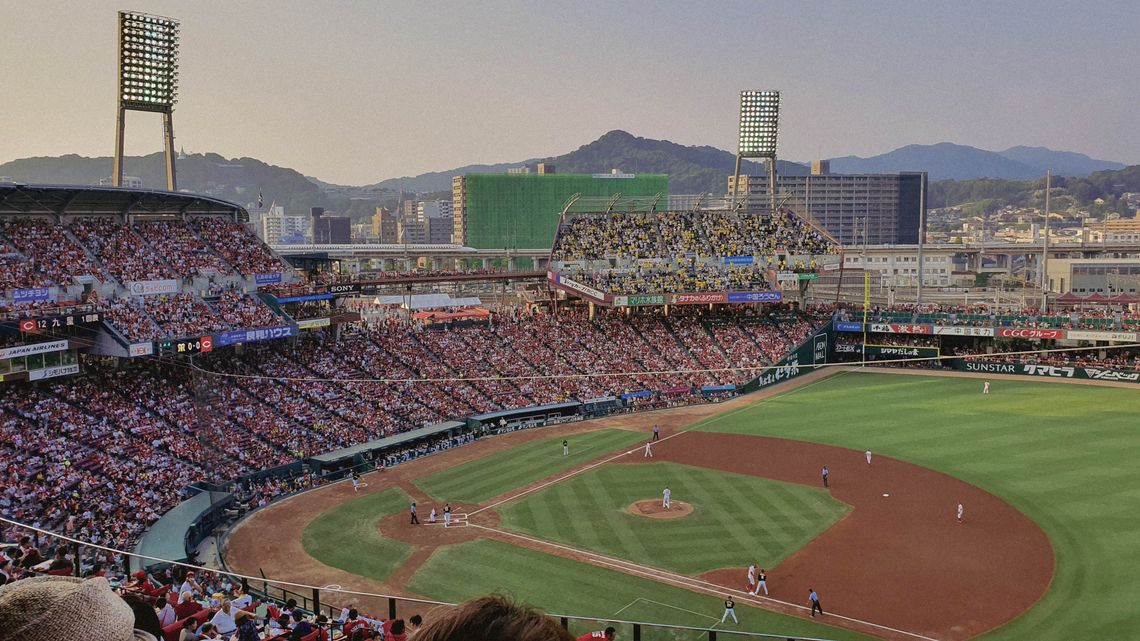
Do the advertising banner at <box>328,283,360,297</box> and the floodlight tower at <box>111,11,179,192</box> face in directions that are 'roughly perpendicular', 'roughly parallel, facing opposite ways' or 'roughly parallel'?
roughly parallel

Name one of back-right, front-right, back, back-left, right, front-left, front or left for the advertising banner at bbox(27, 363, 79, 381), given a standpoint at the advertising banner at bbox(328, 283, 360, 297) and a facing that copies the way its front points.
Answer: right

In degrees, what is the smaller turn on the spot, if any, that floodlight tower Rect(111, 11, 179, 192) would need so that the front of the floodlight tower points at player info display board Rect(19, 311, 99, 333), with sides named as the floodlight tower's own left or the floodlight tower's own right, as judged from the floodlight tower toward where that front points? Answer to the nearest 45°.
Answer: approximately 45° to the floodlight tower's own right

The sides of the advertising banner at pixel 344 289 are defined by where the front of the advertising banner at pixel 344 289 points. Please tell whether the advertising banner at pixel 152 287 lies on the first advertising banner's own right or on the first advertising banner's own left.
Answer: on the first advertising banner's own right

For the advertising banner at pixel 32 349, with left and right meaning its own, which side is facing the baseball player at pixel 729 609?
front

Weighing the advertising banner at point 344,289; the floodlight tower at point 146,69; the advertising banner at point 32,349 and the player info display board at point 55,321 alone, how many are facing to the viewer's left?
0

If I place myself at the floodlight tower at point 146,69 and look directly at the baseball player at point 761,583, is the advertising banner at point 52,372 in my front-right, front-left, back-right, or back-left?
front-right

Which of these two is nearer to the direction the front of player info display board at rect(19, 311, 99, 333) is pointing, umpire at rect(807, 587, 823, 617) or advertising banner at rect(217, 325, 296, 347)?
the umpire

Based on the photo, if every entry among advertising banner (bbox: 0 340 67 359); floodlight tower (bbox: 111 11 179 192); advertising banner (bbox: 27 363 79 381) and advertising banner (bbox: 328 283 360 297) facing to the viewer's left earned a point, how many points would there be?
0

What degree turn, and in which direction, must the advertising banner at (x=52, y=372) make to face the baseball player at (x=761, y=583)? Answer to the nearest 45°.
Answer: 0° — it already faces them

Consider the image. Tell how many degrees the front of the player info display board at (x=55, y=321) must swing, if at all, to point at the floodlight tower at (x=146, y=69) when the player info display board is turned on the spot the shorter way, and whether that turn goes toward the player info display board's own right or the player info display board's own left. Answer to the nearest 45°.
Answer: approximately 135° to the player info display board's own left

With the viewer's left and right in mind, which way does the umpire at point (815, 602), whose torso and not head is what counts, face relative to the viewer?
facing away from the viewer and to the left of the viewer

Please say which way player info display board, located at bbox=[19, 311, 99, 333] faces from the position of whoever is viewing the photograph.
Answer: facing the viewer and to the right of the viewer

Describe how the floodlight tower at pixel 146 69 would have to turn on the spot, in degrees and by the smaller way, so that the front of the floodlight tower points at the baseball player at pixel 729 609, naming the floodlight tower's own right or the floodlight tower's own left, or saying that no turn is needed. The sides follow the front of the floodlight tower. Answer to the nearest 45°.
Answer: approximately 45° to the floodlight tower's own right
